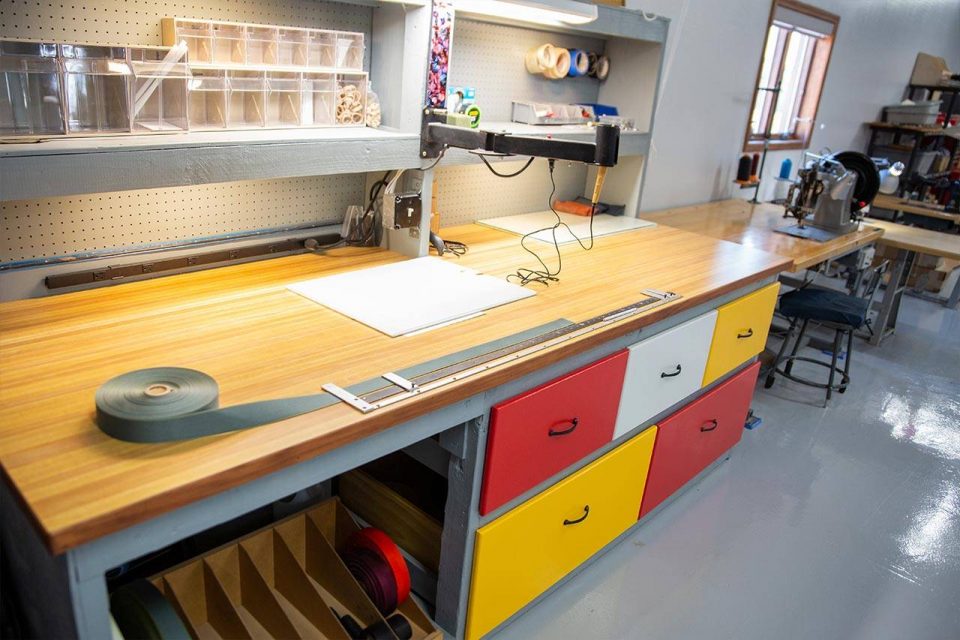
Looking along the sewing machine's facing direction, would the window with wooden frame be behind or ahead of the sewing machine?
behind

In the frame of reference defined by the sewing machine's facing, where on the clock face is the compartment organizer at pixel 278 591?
The compartment organizer is roughly at 2 o'clock from the sewing machine.

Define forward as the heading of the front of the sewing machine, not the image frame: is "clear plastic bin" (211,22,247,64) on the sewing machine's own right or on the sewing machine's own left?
on the sewing machine's own right

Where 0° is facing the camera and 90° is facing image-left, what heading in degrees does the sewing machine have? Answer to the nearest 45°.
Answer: approximately 315°

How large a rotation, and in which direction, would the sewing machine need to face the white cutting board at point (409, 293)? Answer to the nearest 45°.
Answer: approximately 45° to its right

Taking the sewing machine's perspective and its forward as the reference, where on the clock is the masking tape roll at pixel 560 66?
The masking tape roll is roughly at 3 o'clock from the sewing machine.

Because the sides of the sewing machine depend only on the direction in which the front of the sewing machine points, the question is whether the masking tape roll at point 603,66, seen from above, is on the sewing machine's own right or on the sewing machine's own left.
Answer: on the sewing machine's own right

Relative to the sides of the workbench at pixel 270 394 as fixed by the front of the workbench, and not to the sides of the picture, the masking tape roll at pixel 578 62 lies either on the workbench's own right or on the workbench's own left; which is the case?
on the workbench's own left

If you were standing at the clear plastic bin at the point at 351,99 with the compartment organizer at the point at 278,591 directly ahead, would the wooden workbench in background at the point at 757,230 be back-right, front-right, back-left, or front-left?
back-left

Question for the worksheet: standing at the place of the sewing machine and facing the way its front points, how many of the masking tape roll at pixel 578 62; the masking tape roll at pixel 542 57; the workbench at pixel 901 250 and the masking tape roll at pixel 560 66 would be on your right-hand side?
3

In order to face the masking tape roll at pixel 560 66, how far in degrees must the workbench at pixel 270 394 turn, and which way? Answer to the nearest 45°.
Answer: approximately 90° to its left

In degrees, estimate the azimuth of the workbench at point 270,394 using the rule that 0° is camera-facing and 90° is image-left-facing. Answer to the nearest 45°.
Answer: approximately 315°
